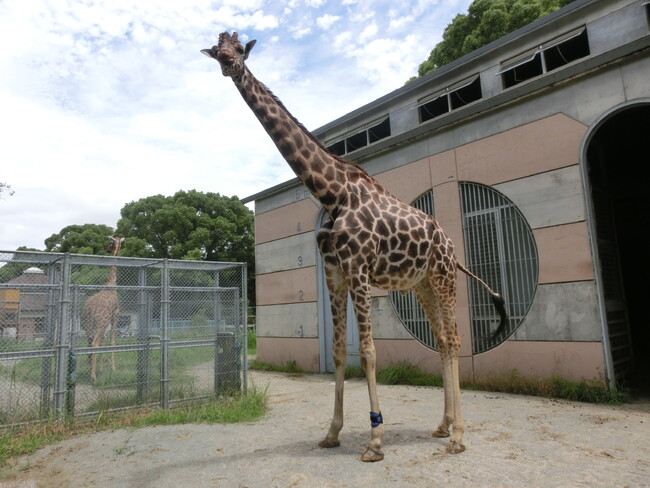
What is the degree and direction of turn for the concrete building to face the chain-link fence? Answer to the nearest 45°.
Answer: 0° — it already faces it

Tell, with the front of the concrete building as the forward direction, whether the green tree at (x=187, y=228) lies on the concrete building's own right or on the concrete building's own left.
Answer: on the concrete building's own right

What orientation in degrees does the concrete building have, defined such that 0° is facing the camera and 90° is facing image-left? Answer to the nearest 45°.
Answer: approximately 45°

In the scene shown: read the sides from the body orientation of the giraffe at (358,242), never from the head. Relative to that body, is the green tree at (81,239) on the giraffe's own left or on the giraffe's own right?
on the giraffe's own right

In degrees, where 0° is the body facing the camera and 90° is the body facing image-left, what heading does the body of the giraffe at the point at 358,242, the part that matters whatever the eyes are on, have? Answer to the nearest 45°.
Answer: approximately 45°

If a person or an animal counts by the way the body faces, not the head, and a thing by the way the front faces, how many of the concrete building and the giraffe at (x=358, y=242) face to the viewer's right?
0

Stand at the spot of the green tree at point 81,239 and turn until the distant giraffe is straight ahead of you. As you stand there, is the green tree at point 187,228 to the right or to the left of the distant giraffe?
left

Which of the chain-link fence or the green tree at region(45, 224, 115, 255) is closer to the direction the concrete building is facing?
the chain-link fence
